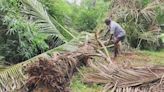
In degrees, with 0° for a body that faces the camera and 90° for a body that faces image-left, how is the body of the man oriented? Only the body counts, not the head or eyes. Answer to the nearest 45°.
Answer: approximately 90°
